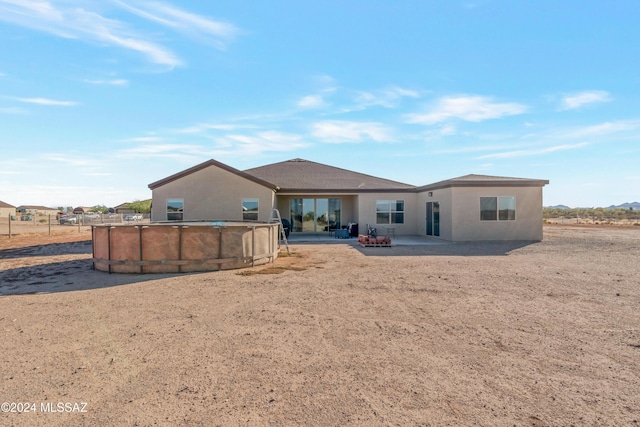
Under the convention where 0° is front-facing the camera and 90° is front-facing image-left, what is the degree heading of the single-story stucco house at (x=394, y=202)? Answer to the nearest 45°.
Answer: approximately 180°

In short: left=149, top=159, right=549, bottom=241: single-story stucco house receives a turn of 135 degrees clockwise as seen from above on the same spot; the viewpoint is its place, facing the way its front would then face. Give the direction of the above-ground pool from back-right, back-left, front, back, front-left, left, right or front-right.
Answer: right
